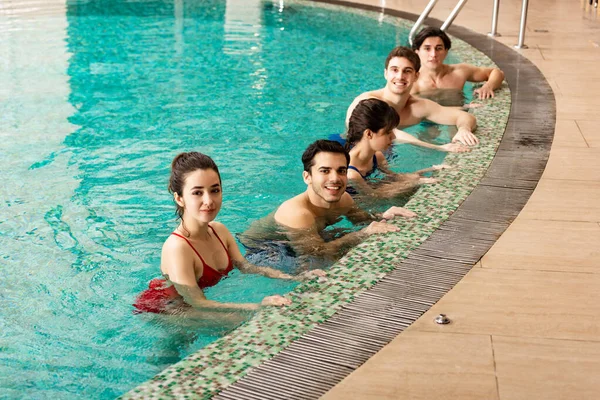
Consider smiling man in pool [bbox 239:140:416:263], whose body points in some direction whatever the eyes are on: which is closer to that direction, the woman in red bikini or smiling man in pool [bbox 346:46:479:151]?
the woman in red bikini

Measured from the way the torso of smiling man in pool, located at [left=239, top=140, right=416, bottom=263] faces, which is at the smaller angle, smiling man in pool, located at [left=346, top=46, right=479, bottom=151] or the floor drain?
the floor drain

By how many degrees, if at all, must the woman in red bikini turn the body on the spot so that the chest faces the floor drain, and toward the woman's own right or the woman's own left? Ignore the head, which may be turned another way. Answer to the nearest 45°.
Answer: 0° — they already face it

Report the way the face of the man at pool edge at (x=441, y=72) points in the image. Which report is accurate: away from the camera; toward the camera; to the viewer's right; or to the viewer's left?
toward the camera

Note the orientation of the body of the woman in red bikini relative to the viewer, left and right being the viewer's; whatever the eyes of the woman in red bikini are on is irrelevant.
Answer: facing the viewer and to the right of the viewer

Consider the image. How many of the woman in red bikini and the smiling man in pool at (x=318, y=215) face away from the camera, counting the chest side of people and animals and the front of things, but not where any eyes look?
0

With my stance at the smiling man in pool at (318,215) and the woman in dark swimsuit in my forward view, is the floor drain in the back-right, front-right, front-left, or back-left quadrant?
back-right

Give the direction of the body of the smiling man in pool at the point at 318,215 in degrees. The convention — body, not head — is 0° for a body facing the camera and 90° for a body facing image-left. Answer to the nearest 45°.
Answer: approximately 315°

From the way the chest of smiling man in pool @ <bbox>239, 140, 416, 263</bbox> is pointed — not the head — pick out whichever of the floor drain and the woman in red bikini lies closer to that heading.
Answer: the floor drain

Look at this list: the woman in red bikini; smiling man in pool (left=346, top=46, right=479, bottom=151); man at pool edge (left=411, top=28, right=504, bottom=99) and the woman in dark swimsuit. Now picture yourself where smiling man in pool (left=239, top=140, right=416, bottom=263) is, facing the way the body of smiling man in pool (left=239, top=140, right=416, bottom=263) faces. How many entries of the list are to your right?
1

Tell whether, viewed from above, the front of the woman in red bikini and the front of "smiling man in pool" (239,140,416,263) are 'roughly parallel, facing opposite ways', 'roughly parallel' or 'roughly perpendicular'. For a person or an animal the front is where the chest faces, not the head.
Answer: roughly parallel

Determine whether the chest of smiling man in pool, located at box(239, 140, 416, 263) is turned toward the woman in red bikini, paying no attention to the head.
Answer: no
